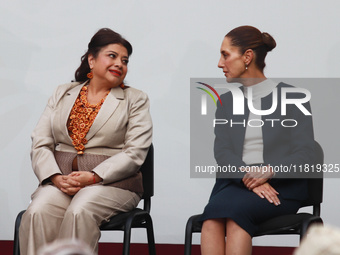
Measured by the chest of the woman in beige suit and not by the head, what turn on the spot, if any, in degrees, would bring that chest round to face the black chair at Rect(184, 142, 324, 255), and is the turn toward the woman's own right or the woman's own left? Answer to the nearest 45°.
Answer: approximately 90° to the woman's own left

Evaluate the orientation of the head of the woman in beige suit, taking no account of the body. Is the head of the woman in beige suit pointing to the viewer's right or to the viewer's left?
to the viewer's right

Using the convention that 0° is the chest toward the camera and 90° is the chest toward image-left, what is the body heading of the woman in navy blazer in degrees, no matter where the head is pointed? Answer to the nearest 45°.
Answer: approximately 45°

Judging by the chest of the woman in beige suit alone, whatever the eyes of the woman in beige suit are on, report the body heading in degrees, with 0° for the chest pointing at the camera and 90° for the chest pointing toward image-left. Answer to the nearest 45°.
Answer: approximately 45°

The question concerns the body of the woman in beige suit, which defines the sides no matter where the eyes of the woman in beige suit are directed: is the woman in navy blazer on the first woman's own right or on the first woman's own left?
on the first woman's own left

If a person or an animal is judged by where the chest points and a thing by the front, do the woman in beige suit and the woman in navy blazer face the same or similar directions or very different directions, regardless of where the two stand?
same or similar directions

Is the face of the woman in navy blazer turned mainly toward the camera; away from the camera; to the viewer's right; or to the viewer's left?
to the viewer's left

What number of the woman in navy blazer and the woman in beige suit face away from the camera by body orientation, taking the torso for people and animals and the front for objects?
0

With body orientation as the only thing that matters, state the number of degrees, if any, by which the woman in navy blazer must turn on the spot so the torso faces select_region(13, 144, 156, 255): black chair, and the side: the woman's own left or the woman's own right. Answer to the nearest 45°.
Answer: approximately 45° to the woman's own right

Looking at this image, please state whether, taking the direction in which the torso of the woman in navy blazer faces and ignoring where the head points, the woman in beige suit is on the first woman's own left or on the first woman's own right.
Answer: on the first woman's own right
